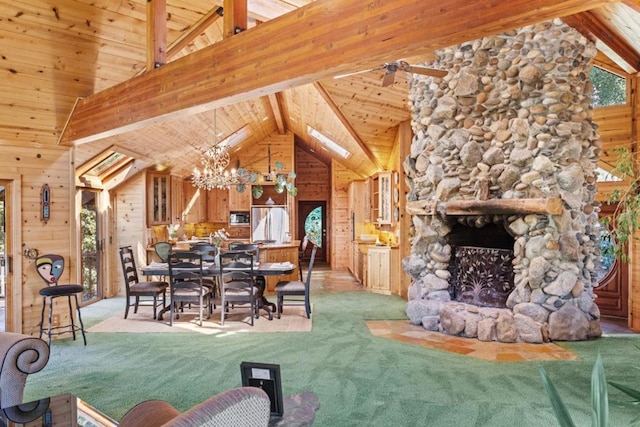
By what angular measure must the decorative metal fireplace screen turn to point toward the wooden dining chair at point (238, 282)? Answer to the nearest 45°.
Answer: approximately 90° to its right

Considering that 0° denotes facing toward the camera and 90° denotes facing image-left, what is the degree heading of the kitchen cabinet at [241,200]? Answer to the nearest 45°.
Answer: approximately 0°

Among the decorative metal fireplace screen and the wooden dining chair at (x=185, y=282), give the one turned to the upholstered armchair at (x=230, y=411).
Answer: the decorative metal fireplace screen

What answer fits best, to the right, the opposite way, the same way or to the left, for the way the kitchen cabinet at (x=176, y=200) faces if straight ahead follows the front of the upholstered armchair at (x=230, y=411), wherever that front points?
the opposite way

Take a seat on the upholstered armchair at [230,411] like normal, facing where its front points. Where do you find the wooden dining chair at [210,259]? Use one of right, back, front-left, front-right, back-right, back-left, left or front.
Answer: front-right

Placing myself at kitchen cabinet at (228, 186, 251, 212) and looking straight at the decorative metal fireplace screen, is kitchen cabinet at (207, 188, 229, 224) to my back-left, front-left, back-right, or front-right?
back-right

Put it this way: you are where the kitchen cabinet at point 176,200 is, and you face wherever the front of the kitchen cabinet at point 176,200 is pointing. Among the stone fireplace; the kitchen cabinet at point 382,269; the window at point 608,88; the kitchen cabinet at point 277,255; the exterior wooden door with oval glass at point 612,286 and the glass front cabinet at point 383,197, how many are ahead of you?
6

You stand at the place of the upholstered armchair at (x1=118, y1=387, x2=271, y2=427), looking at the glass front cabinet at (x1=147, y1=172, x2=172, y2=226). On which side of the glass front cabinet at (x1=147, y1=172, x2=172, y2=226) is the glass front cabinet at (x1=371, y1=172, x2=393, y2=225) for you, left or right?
right

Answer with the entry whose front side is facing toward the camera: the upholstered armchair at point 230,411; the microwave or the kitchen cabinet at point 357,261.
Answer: the microwave

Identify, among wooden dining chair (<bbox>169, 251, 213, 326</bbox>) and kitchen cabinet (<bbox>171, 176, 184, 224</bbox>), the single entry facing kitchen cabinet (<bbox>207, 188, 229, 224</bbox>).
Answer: the wooden dining chair

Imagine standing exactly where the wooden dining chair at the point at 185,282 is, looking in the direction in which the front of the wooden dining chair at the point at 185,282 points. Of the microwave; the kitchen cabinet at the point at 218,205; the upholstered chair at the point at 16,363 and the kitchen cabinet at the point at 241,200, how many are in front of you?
3

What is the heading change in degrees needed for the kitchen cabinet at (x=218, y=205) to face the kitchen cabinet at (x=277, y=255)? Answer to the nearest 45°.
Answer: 0° — it already faces it

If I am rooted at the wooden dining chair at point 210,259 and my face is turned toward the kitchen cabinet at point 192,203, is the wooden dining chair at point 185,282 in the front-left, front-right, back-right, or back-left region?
back-left

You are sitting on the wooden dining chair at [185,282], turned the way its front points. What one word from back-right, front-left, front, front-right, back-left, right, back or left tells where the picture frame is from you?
back

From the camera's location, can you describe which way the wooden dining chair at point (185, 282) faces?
facing away from the viewer
